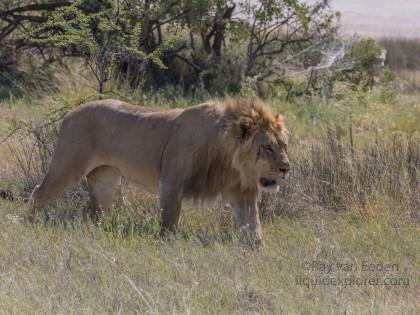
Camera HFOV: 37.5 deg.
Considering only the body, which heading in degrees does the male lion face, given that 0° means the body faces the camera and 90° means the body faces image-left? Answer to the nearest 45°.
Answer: approximately 270°
